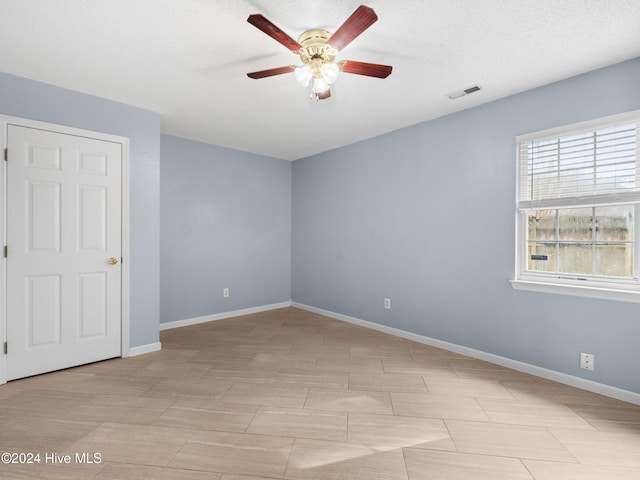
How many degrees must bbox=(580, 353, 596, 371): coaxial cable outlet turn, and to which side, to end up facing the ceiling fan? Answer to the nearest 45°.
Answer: approximately 45° to its right

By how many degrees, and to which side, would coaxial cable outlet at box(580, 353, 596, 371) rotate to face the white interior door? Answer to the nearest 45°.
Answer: approximately 45° to its right
